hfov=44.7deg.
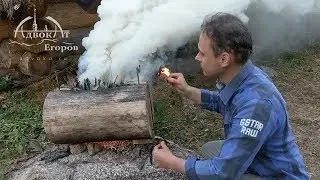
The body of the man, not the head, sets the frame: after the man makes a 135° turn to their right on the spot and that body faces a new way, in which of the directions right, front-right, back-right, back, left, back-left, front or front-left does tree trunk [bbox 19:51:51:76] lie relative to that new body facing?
left

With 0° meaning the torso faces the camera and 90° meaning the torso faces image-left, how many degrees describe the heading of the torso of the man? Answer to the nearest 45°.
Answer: approximately 90°

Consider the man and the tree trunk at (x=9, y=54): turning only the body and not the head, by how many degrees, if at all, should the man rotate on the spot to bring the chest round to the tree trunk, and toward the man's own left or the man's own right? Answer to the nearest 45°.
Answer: approximately 45° to the man's own right

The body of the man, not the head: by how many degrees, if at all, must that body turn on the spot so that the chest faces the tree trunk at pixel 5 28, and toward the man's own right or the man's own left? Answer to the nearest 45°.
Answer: approximately 45° to the man's own right

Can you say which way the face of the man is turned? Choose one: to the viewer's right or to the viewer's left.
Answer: to the viewer's left

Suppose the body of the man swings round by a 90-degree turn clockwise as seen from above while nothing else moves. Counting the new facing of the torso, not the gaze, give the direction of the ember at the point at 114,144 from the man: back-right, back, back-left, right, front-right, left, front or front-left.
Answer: front-left
